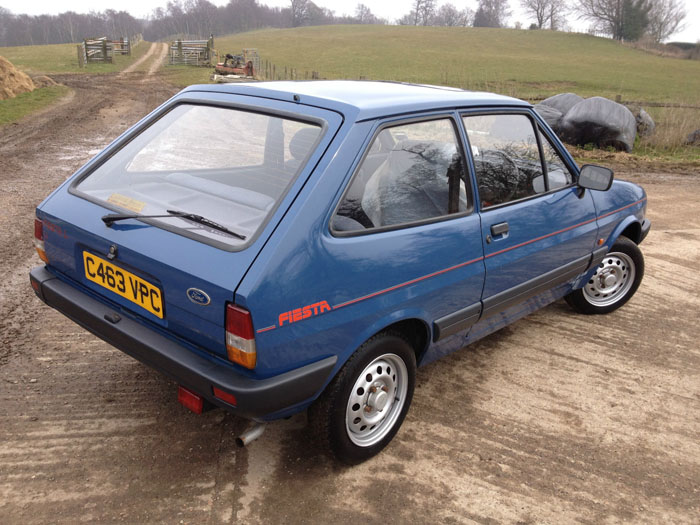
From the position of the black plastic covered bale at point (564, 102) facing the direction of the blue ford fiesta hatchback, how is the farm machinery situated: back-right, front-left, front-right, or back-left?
back-right

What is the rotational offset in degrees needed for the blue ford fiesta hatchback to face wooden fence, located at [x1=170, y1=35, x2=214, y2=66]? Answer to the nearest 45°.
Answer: approximately 45° to its left

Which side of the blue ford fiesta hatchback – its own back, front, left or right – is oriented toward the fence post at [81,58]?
left

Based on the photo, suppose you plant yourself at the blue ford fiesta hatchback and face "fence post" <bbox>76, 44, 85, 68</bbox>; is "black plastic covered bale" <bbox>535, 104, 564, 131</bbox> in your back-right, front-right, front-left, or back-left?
front-right

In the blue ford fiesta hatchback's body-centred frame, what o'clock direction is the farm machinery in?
The farm machinery is roughly at 10 o'clock from the blue ford fiesta hatchback.

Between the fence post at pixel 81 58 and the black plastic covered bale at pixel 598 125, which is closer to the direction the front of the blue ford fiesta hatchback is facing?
the black plastic covered bale

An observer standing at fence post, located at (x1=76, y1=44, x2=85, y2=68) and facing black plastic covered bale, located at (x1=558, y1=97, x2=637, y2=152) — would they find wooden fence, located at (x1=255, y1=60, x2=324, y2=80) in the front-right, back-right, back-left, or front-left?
front-left

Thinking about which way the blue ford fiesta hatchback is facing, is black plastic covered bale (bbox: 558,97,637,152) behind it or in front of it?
in front

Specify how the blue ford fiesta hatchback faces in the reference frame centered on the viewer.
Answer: facing away from the viewer and to the right of the viewer

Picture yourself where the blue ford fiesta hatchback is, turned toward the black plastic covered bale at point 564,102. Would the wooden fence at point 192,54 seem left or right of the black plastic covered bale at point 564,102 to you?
left

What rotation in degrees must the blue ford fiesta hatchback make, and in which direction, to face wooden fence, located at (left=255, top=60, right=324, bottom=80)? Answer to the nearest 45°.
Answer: approximately 45° to its left
